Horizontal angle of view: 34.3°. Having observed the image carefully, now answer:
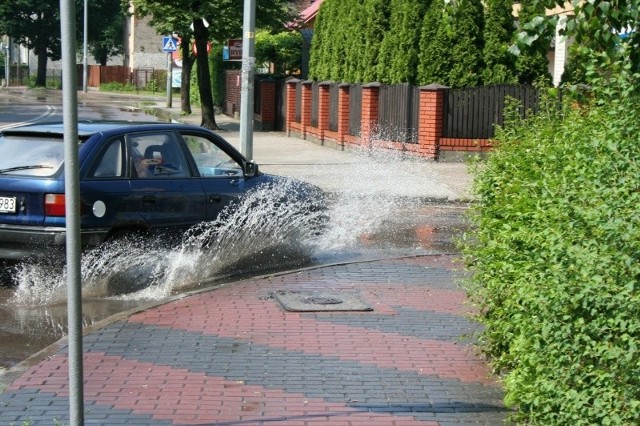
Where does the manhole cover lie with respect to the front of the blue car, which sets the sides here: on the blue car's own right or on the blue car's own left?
on the blue car's own right

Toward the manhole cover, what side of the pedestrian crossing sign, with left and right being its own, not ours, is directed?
front

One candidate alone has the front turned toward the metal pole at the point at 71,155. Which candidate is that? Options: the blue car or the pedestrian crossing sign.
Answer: the pedestrian crossing sign

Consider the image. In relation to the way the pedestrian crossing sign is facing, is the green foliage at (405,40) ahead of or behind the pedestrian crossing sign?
ahead

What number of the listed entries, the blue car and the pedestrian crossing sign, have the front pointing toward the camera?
1

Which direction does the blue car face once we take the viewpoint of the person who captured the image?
facing away from the viewer and to the right of the viewer

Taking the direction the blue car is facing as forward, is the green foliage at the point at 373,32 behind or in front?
in front

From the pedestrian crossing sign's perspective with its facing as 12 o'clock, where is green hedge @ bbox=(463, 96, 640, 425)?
The green hedge is roughly at 12 o'clock from the pedestrian crossing sign.

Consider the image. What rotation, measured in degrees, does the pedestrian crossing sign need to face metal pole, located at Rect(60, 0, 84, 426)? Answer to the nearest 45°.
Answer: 0° — it already faces it
